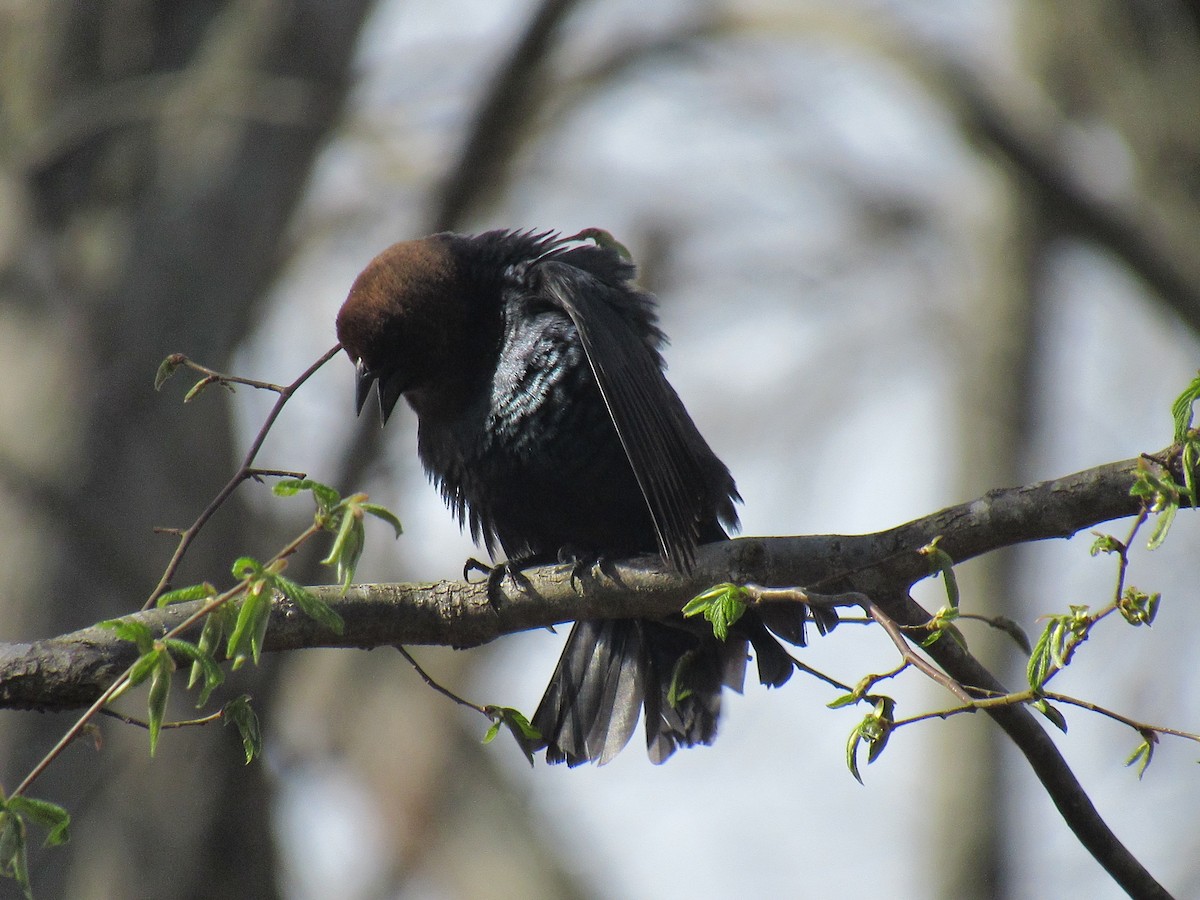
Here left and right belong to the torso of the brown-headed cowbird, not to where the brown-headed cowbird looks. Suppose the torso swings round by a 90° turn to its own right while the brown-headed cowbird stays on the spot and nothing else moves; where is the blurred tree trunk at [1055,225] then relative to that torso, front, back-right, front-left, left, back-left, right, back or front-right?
right

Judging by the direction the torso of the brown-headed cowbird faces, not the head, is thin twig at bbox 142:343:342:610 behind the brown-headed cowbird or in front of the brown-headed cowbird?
in front

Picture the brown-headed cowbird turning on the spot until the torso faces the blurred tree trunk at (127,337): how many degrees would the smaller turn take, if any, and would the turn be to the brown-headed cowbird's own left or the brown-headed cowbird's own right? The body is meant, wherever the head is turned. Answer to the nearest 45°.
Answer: approximately 90° to the brown-headed cowbird's own right

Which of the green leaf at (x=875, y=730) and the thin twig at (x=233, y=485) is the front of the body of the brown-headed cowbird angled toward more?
the thin twig

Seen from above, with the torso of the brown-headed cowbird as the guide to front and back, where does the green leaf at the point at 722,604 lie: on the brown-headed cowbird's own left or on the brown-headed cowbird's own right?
on the brown-headed cowbird's own left

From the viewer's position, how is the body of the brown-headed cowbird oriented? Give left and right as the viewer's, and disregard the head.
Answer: facing the viewer and to the left of the viewer
